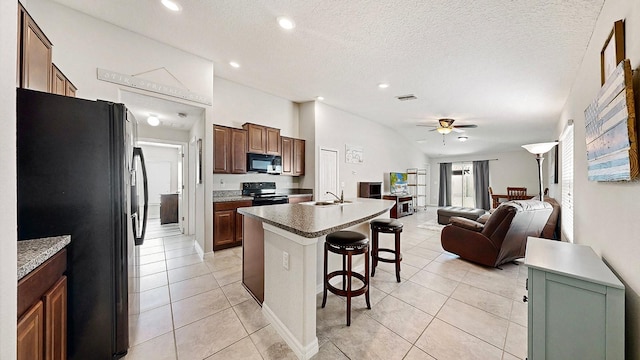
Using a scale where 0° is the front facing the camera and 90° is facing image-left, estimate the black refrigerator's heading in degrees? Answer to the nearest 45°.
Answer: approximately 270°

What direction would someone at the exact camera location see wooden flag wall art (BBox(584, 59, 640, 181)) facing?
facing the viewer and to the left of the viewer

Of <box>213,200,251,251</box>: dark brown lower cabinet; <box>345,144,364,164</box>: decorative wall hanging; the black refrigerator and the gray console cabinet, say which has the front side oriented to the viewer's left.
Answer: the gray console cabinet

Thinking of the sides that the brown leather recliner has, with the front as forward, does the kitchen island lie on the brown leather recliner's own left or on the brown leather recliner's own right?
on the brown leather recliner's own left

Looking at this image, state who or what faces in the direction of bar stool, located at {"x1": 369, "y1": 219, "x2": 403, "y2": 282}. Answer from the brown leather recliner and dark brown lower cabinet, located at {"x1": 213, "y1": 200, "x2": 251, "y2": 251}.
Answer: the dark brown lower cabinet

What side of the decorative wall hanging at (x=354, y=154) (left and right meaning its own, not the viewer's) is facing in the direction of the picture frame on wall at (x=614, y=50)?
front

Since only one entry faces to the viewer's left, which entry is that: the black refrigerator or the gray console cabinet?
the gray console cabinet

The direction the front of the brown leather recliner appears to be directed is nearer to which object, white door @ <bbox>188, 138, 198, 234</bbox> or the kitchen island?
the white door

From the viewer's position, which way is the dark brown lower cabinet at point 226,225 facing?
facing the viewer and to the right of the viewer

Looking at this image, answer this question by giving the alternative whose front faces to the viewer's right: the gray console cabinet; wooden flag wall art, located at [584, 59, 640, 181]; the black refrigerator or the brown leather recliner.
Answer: the black refrigerator

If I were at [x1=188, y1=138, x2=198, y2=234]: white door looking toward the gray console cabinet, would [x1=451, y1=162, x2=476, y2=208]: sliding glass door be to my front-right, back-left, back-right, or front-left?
front-left

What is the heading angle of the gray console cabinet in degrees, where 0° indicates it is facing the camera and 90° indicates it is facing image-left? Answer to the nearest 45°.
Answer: approximately 90°

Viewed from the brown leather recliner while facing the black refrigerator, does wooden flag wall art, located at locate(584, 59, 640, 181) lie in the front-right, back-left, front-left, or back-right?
front-left
